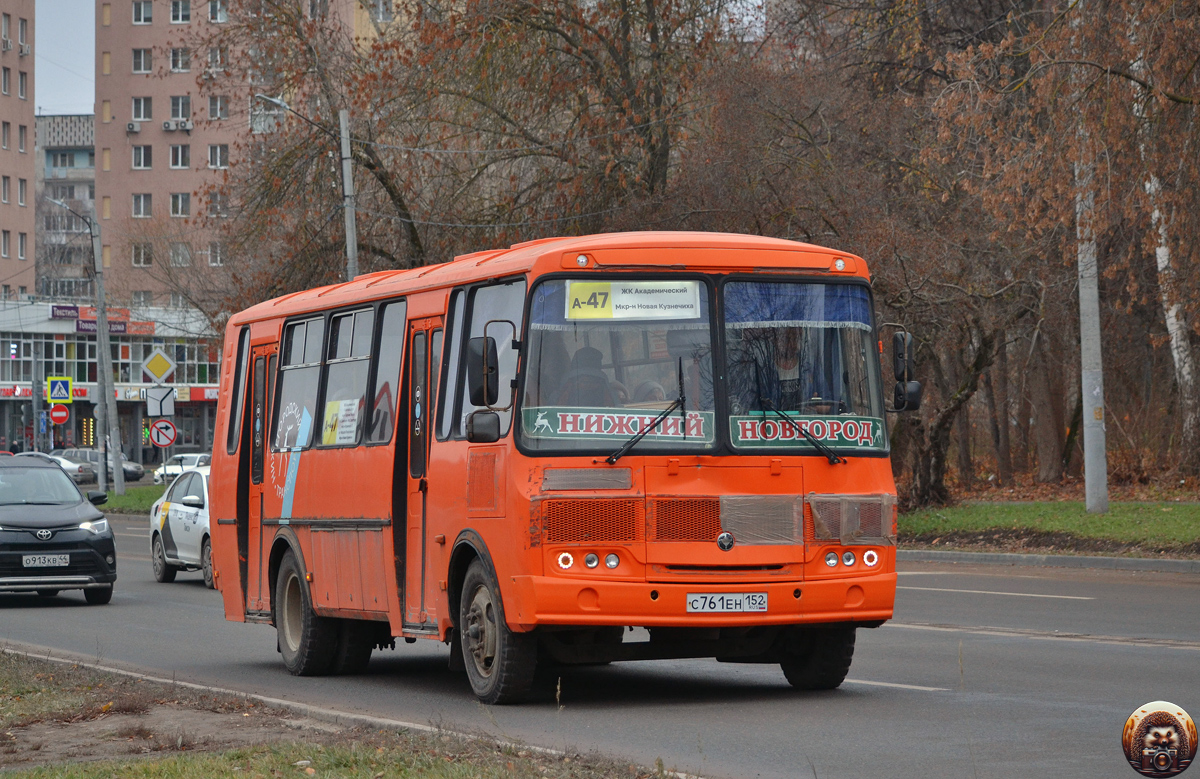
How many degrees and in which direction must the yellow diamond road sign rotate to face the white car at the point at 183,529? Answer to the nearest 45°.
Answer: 0° — it already faces it

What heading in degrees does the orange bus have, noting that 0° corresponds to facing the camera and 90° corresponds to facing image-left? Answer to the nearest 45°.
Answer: approximately 315°

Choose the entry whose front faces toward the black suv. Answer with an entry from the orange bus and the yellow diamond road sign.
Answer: the yellow diamond road sign

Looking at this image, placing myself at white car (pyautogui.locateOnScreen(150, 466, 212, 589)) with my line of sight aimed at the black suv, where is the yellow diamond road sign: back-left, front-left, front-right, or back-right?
back-right

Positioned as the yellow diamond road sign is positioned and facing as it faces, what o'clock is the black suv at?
The black suv is roughly at 12 o'clock from the yellow diamond road sign.

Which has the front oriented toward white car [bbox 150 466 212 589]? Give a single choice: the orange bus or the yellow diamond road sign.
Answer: the yellow diamond road sign

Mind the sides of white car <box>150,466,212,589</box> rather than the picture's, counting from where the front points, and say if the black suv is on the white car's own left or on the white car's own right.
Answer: on the white car's own right

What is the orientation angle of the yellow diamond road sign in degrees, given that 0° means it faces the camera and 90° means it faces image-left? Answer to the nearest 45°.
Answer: approximately 0°
